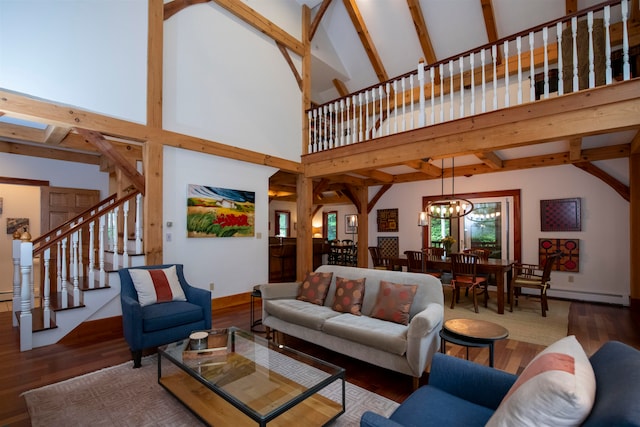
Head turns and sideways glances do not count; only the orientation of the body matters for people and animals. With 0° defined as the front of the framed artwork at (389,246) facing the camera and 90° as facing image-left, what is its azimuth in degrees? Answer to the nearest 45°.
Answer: approximately 0°

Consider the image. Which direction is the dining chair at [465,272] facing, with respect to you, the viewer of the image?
facing away from the viewer and to the right of the viewer

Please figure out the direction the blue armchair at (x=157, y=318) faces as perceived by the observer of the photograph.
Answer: facing the viewer and to the right of the viewer

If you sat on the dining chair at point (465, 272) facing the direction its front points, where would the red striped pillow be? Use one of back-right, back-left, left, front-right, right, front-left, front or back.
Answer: back

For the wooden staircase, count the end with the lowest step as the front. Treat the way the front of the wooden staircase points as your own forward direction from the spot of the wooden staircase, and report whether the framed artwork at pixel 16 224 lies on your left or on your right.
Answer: on your right

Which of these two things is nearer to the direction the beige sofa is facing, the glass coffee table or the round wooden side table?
the glass coffee table

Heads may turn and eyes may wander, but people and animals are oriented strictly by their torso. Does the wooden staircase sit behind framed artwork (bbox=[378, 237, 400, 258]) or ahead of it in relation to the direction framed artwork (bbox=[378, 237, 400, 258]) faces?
ahead

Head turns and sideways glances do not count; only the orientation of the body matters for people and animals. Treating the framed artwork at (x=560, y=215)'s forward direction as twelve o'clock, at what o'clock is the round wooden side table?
The round wooden side table is roughly at 12 o'clock from the framed artwork.

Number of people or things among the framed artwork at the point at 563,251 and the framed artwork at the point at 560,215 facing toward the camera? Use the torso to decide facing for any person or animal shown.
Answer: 2

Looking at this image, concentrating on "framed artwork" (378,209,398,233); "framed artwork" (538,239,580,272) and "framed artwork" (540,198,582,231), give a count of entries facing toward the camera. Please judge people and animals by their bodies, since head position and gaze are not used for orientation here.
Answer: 3

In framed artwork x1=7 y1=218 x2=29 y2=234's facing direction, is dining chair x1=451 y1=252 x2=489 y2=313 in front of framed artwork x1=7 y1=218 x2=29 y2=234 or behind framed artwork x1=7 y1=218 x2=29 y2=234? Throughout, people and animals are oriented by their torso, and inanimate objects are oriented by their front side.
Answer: in front

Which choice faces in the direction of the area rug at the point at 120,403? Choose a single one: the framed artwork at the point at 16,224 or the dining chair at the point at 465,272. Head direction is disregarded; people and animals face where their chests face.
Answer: the framed artwork

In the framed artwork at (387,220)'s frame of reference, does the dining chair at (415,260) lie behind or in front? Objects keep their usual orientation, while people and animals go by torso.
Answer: in front
